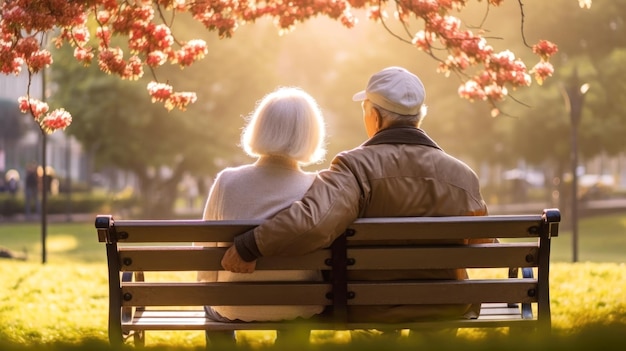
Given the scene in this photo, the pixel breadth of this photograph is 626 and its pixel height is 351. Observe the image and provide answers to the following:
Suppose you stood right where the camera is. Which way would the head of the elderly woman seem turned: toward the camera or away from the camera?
away from the camera

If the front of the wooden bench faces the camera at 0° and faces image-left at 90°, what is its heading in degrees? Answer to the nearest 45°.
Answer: approximately 180°

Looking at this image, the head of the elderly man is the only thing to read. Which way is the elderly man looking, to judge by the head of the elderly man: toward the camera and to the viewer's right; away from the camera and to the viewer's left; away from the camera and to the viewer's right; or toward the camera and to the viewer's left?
away from the camera and to the viewer's left
